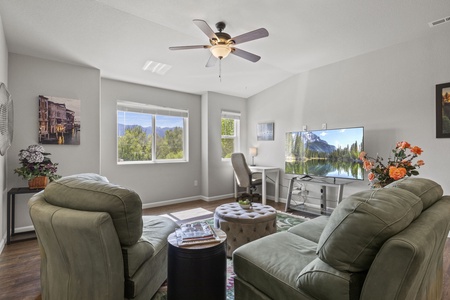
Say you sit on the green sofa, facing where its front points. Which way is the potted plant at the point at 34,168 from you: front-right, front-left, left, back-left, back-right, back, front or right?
front-left

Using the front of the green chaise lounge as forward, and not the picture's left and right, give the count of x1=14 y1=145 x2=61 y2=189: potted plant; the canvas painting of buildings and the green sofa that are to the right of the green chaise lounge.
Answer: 1

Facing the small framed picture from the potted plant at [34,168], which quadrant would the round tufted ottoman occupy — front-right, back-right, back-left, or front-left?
front-right

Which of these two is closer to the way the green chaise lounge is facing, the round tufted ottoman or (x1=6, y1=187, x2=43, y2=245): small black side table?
the round tufted ottoman

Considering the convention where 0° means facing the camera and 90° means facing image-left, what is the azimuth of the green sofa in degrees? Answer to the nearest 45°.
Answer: approximately 135°

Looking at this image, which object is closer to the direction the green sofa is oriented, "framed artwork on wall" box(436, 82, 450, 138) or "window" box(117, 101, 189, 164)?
the window

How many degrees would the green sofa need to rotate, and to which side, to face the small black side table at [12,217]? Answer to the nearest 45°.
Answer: approximately 45° to its left

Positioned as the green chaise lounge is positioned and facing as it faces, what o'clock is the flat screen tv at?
The flat screen tv is roughly at 1 o'clock from the green chaise lounge.

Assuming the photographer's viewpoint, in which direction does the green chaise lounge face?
facing away from the viewer and to the right of the viewer

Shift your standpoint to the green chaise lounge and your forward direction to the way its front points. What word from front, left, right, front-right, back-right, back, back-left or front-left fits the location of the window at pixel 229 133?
front

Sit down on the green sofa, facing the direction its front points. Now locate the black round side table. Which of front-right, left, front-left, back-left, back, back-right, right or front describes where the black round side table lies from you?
front-left

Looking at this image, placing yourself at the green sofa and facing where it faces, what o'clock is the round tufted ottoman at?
The round tufted ottoman is roughly at 12 o'clock from the green sofa.

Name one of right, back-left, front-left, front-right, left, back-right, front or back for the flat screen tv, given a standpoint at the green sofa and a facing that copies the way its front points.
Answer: front-right

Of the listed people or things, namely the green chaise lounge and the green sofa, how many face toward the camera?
0
